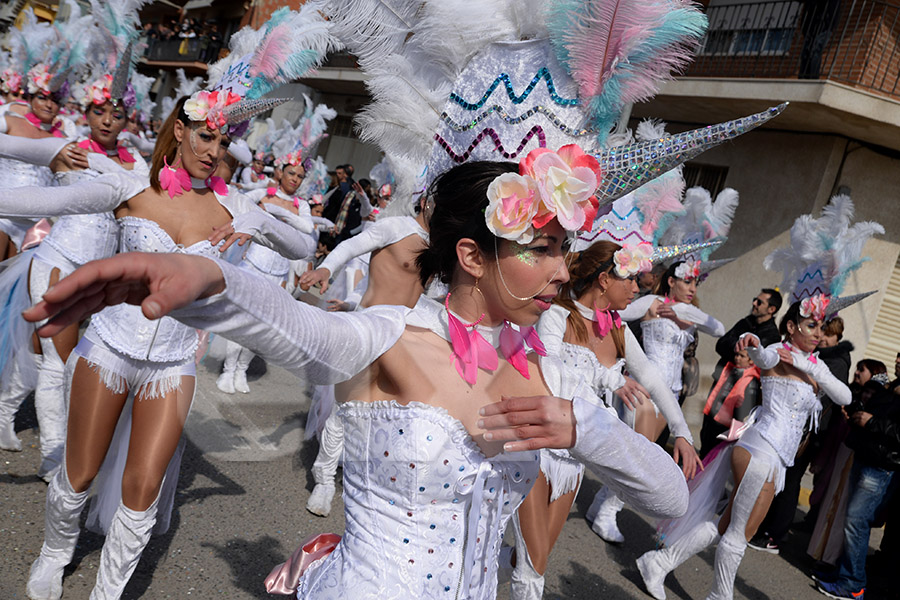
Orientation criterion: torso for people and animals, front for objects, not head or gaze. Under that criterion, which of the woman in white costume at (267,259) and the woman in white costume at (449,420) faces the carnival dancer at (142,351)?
the woman in white costume at (267,259)

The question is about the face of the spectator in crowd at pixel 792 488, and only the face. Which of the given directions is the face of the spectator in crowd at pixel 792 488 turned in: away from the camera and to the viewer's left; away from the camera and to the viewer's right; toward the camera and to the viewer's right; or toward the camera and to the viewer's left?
toward the camera and to the viewer's left

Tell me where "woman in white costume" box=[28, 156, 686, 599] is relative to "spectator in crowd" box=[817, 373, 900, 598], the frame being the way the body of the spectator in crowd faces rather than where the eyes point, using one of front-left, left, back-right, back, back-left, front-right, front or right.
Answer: left

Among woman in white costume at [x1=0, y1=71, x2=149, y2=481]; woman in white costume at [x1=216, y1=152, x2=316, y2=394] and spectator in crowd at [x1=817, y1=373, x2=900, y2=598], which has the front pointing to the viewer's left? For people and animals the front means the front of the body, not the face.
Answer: the spectator in crowd

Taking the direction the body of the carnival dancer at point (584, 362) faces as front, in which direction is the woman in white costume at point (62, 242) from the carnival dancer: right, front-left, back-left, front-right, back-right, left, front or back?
back-right

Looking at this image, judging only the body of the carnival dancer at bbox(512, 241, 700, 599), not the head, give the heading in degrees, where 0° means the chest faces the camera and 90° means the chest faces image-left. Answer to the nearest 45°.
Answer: approximately 315°

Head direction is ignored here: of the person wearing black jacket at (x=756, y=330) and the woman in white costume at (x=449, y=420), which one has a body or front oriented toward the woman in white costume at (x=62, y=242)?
the person wearing black jacket

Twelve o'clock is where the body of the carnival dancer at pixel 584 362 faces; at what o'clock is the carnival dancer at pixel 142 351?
the carnival dancer at pixel 142 351 is roughly at 3 o'clock from the carnival dancer at pixel 584 362.
